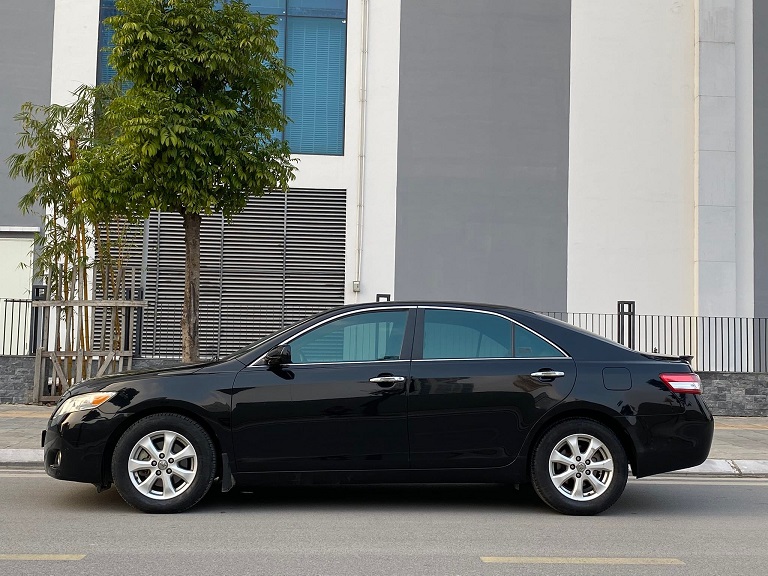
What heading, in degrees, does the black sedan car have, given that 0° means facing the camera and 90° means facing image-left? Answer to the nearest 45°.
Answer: approximately 90°

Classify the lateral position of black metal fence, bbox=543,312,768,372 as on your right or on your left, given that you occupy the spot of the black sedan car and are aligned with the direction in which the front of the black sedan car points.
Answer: on your right

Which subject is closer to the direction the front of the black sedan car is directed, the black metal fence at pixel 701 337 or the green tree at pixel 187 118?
the green tree

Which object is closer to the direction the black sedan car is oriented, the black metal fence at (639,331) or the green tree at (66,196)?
the green tree

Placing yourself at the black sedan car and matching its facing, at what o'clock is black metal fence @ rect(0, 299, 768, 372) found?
The black metal fence is roughly at 4 o'clock from the black sedan car.

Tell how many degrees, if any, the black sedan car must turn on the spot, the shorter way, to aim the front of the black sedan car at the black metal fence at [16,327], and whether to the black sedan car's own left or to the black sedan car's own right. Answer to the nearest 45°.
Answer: approximately 45° to the black sedan car's own right
